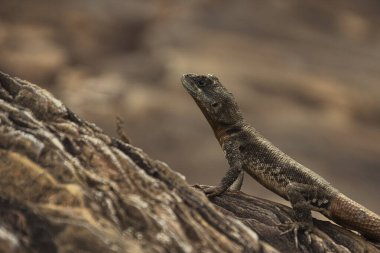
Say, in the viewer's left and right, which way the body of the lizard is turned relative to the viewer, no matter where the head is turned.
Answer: facing to the left of the viewer
